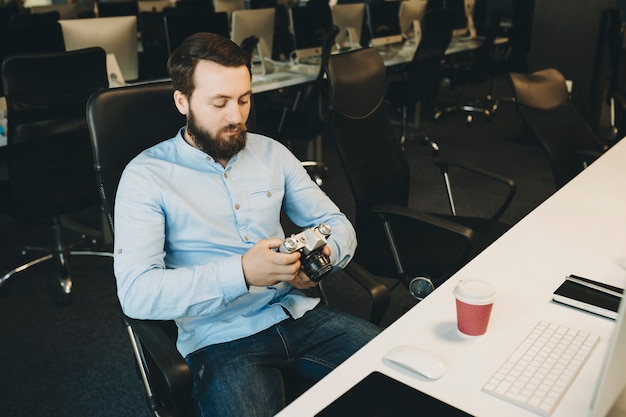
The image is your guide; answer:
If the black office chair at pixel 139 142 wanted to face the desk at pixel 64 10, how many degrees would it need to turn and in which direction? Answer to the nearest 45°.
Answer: approximately 135° to its left

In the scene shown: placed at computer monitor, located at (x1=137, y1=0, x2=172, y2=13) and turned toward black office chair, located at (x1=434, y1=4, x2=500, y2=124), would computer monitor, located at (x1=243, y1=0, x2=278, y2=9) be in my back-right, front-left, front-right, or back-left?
front-left

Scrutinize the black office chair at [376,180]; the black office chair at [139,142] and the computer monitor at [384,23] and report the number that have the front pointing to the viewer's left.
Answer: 0

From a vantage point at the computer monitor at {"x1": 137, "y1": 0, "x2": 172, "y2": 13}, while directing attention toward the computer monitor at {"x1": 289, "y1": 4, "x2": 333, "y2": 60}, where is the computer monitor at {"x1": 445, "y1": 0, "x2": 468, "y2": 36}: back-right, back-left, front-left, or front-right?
front-left

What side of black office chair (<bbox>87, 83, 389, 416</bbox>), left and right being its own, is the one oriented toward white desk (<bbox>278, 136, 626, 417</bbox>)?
front

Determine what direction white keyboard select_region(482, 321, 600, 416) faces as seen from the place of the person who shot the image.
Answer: facing away from the viewer and to the left of the viewer

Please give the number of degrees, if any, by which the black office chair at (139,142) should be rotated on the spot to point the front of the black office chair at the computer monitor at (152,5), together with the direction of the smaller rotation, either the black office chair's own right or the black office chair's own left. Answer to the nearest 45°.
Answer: approximately 135° to the black office chair's own left

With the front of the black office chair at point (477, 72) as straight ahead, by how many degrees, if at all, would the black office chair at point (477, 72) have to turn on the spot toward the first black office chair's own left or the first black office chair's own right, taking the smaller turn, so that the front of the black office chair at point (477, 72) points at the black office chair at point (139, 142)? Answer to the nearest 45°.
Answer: approximately 90° to the first black office chair's own left

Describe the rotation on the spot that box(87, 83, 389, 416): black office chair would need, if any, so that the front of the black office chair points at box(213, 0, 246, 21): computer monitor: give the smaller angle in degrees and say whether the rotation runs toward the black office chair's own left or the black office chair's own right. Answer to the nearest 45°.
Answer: approximately 135° to the black office chair's own left

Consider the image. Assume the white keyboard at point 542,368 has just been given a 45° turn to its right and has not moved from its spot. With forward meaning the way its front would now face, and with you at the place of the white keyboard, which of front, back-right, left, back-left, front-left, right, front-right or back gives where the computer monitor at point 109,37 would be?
front-left

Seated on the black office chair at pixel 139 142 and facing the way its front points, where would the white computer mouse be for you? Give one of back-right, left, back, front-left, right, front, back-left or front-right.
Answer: front
